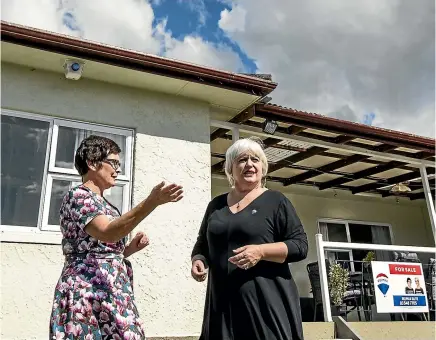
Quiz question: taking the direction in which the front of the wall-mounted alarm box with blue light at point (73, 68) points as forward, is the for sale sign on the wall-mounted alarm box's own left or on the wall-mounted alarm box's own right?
on the wall-mounted alarm box's own left

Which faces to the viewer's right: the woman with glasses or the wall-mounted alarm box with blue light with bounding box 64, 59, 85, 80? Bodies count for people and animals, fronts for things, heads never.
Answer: the woman with glasses

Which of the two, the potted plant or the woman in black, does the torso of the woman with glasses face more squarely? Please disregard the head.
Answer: the woman in black

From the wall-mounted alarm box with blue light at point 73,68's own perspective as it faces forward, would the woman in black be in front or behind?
in front

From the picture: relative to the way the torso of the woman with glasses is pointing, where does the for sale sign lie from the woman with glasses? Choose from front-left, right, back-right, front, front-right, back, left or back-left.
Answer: front-left

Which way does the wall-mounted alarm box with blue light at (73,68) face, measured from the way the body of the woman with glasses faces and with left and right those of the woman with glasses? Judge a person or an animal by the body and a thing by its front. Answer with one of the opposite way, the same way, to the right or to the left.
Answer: to the right

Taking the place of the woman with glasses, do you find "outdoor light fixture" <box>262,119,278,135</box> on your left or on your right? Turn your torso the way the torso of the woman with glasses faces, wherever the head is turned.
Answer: on your left

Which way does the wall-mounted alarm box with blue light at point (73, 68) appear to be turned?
toward the camera

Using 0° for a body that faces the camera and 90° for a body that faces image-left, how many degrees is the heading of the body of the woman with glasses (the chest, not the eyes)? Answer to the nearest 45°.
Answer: approximately 270°

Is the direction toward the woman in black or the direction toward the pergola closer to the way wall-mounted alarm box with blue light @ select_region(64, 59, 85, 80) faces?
the woman in black

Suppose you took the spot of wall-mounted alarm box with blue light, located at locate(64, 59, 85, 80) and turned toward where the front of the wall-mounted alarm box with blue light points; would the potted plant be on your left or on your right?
on your left

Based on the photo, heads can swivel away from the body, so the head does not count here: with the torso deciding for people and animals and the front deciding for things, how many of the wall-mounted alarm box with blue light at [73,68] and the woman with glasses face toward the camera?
1

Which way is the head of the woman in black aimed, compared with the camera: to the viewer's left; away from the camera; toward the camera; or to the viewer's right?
toward the camera

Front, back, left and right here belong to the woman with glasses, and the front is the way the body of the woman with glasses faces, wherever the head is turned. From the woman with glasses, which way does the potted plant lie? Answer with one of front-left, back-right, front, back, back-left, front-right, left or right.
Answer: front-left
